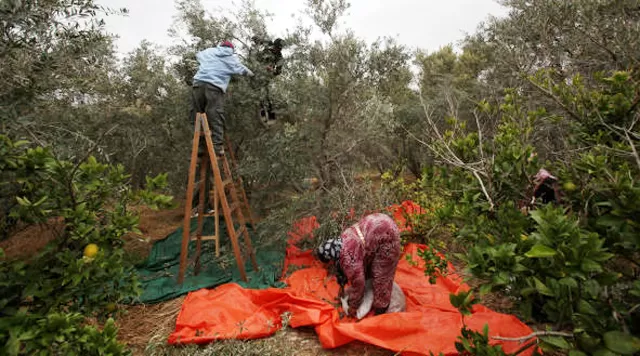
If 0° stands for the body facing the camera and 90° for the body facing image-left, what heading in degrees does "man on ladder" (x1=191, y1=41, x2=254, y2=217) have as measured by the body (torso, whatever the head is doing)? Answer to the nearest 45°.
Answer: approximately 225°

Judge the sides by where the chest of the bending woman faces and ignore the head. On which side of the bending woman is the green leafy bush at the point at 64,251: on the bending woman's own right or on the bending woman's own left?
on the bending woman's own left

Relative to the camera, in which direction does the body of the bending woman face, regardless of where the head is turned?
to the viewer's left

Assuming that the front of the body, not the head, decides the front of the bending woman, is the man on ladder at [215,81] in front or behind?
in front

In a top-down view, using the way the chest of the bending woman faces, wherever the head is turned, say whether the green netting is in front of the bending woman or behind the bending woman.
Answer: in front

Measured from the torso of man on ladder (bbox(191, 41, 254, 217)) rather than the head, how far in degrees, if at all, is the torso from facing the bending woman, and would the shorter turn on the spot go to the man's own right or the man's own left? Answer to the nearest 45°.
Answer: approximately 90° to the man's own right

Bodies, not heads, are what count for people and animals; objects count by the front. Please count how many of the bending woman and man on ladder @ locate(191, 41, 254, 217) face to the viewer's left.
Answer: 1
